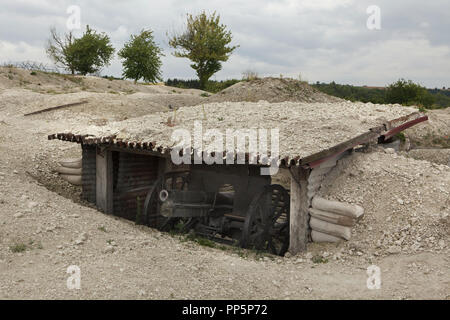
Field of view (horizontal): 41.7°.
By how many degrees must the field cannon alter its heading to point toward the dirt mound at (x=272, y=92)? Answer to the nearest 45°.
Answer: approximately 135° to its right

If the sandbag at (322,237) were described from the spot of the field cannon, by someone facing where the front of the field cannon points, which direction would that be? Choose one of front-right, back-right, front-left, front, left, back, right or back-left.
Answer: left

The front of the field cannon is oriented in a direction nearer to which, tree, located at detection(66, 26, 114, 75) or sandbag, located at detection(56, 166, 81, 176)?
the sandbag

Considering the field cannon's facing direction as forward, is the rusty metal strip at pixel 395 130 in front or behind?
behind

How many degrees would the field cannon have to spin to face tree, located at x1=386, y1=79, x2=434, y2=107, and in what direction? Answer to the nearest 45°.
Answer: approximately 180°
